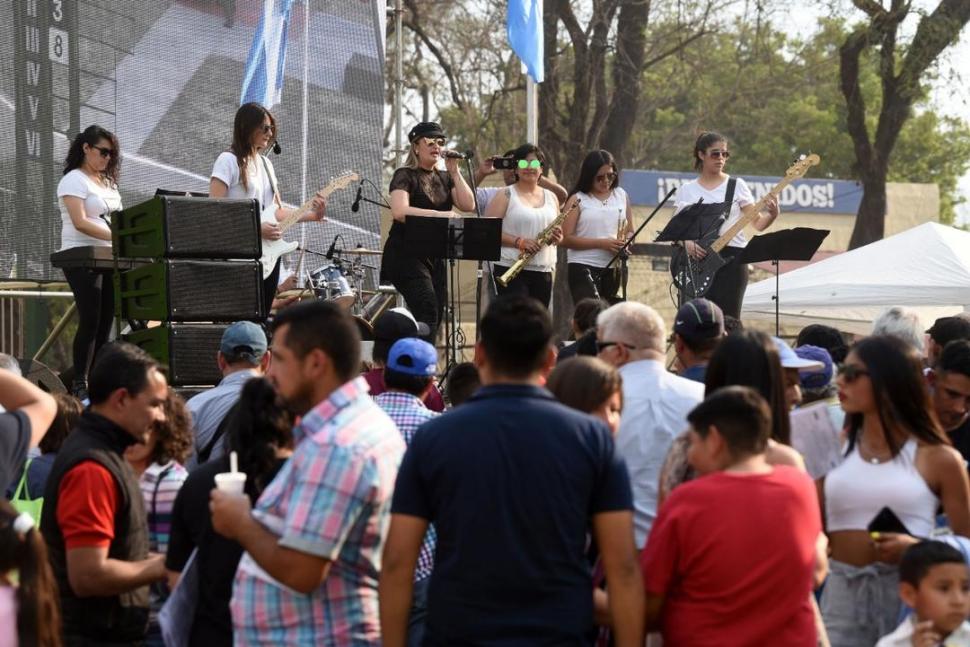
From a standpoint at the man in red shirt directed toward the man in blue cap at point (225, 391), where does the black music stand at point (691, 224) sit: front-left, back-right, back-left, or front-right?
front-right

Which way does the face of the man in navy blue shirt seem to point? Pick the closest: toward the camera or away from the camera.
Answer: away from the camera

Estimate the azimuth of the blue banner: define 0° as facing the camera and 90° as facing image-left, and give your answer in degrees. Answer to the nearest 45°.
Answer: approximately 0°

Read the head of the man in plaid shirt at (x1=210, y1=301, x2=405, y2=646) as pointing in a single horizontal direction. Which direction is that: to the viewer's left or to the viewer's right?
to the viewer's left

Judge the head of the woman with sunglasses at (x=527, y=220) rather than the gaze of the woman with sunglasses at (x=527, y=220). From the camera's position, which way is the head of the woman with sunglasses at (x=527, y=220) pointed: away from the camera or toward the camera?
toward the camera

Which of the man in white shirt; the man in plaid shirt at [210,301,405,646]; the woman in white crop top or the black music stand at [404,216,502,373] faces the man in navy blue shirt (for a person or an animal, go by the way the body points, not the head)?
the woman in white crop top

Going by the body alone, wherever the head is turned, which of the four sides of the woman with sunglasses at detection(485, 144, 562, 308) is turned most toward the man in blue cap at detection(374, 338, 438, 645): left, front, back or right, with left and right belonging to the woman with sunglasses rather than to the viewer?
front

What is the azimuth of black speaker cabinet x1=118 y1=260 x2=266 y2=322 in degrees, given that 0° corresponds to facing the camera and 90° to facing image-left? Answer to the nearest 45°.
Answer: approximately 315°

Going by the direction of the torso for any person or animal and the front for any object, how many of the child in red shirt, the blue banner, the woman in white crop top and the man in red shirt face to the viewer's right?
1

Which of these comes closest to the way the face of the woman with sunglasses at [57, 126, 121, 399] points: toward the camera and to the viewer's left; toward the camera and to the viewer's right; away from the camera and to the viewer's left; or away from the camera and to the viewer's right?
toward the camera and to the viewer's right

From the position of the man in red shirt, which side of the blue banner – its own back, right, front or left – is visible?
front

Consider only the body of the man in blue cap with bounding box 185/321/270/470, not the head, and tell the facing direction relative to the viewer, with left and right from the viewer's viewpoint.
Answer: facing away from the viewer

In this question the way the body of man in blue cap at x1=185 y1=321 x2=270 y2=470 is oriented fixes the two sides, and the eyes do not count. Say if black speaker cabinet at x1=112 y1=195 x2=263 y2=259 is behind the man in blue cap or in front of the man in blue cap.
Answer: in front

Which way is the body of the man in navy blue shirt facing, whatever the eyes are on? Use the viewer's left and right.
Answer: facing away from the viewer

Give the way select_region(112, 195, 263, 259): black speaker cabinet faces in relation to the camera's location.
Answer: facing the viewer and to the right of the viewer

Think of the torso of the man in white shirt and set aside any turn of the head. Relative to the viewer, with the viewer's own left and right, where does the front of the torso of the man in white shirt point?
facing away from the viewer and to the left of the viewer
